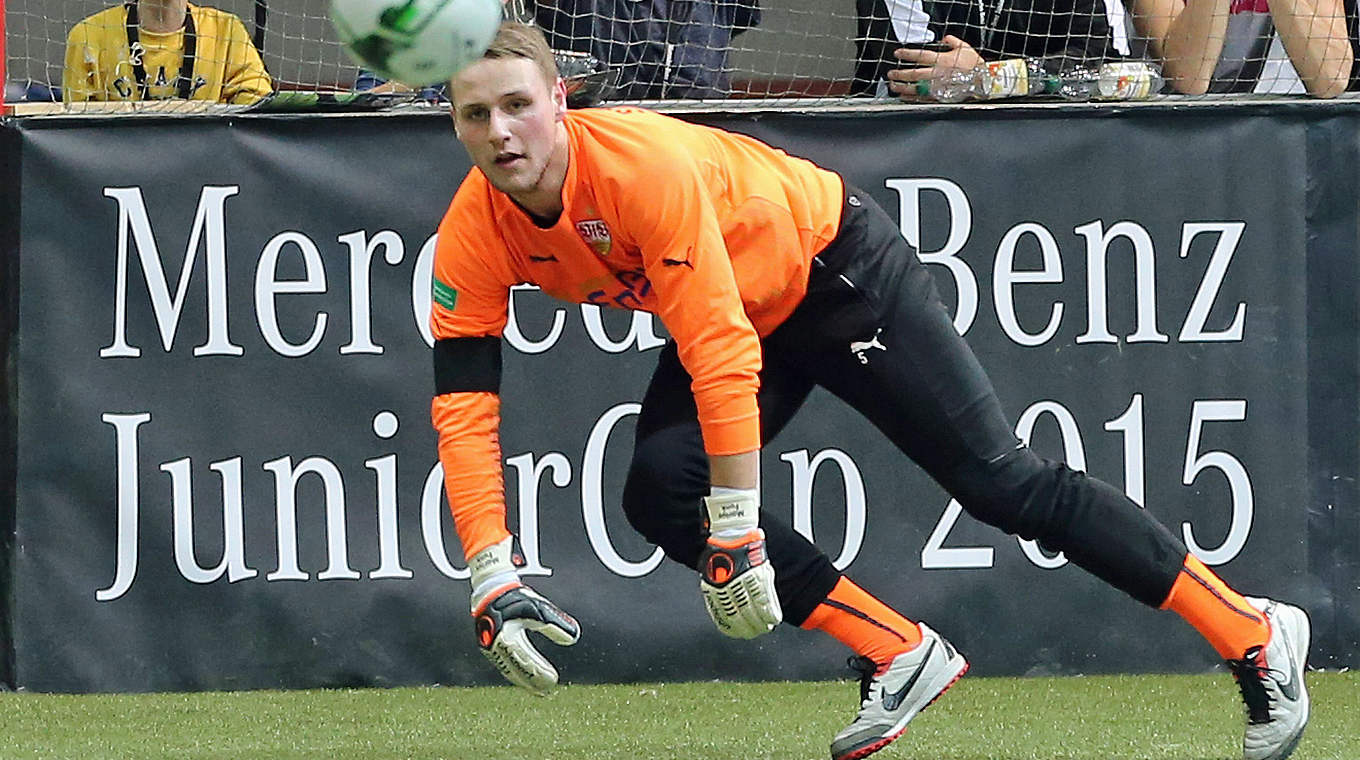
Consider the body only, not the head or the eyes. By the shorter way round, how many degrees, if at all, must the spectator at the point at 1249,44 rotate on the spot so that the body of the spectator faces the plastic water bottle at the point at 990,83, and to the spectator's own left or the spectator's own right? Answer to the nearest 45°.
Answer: approximately 45° to the spectator's own right

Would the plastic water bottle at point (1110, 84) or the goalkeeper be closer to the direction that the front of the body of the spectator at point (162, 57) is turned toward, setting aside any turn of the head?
the goalkeeper

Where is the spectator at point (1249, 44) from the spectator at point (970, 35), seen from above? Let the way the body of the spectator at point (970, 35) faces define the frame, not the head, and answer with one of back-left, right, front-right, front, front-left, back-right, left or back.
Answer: left

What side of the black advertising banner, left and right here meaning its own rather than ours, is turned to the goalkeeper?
front

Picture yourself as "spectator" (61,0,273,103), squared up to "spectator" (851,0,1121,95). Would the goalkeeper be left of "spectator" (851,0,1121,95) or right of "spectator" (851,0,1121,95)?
right

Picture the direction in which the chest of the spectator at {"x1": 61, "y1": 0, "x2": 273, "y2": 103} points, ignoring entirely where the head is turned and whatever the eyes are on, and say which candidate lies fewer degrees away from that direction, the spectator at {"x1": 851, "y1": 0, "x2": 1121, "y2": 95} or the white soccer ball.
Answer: the white soccer ball
